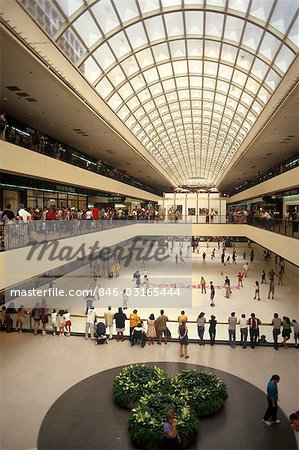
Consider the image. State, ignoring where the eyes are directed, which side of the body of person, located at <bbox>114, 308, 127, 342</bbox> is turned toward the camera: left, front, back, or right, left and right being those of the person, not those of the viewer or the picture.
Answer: back

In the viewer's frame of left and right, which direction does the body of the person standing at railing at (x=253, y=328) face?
facing away from the viewer

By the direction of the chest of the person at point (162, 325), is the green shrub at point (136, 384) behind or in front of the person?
behind

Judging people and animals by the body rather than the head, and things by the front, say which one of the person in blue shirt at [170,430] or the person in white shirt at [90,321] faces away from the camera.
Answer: the person in white shirt

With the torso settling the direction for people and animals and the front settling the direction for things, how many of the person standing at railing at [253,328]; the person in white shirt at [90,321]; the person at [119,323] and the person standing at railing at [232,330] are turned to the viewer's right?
0

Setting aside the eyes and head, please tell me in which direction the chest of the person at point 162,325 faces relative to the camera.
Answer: away from the camera

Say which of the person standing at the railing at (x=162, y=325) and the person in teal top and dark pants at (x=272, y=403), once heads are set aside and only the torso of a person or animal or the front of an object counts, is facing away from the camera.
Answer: the person standing at the railing at (x=162, y=325)

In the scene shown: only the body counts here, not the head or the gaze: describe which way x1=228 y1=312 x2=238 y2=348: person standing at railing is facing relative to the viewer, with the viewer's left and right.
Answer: facing away from the viewer

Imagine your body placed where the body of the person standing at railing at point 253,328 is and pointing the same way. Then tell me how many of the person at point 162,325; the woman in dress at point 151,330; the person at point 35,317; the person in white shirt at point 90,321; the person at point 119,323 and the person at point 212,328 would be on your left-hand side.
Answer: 6

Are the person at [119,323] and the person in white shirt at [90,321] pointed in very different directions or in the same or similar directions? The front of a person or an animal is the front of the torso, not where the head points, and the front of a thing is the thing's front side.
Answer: same or similar directions

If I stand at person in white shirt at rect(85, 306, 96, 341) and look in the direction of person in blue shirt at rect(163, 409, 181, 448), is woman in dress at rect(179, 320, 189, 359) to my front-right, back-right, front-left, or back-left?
front-left

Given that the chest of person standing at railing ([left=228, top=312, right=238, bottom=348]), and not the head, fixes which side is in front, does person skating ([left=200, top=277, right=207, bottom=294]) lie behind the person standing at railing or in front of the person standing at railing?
in front

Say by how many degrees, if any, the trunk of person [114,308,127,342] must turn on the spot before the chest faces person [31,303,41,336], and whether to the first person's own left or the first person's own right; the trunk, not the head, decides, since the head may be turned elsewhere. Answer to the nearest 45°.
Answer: approximately 90° to the first person's own left
